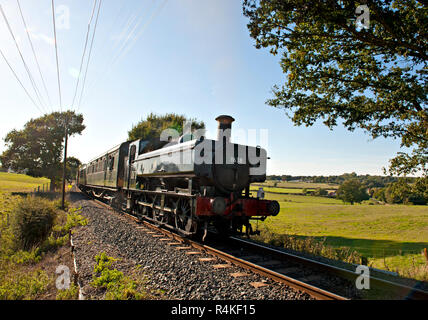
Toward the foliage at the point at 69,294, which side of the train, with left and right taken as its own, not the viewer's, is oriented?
right

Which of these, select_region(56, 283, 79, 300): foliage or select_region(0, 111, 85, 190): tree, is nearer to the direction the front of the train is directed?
the foliage

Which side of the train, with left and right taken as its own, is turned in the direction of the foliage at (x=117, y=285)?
front

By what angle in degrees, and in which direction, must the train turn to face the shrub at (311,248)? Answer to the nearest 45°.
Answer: approximately 45° to its left

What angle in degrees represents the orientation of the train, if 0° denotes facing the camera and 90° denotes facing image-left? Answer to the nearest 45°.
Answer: approximately 315°

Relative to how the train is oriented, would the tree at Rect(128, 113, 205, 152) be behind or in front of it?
behind

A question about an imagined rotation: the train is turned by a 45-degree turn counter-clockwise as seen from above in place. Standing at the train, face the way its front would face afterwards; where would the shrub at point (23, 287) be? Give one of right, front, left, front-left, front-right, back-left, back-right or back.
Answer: back-right

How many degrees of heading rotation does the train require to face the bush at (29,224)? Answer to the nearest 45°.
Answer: approximately 135° to its right
